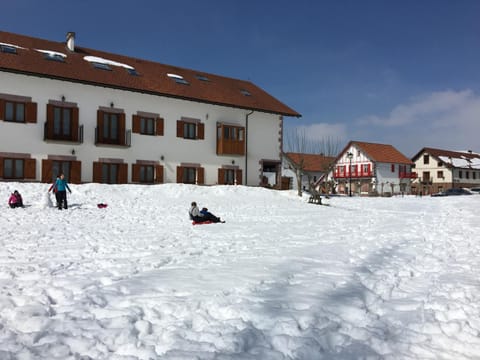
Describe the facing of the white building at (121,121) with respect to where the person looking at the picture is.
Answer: facing the viewer and to the right of the viewer

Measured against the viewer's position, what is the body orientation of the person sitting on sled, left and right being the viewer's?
facing to the right of the viewer

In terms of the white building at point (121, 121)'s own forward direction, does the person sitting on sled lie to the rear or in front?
in front

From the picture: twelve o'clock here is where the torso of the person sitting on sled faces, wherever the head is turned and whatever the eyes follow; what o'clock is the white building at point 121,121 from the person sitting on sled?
The white building is roughly at 8 o'clock from the person sitting on sled.

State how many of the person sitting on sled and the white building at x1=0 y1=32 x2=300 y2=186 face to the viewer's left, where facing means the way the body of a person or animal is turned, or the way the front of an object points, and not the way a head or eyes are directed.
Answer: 0
